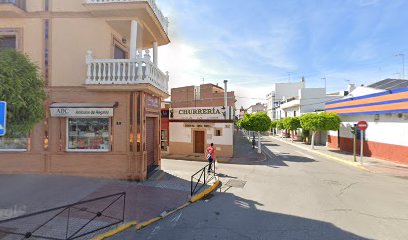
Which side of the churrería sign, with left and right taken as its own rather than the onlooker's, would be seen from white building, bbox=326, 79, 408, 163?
left

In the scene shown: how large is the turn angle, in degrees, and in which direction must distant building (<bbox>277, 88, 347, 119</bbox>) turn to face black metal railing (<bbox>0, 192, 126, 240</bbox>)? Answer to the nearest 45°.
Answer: approximately 45° to its left

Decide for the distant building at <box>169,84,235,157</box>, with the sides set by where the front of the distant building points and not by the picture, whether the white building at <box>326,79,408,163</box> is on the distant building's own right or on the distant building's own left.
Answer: on the distant building's own left

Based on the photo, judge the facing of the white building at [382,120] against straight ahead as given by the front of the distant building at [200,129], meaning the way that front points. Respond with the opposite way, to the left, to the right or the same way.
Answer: to the right

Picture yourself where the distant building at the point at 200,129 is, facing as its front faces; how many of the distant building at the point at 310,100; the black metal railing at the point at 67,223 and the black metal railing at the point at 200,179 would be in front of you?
2

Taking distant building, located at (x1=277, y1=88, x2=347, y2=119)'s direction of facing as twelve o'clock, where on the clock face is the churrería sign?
The churrería sign is roughly at 11 o'clock from the distant building.

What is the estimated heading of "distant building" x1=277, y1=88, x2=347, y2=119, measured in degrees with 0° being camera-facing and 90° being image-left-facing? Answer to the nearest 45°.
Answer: approximately 45°

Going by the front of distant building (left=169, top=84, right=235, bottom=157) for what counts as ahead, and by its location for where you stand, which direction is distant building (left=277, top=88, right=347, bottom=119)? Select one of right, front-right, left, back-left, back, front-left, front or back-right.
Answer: back-left

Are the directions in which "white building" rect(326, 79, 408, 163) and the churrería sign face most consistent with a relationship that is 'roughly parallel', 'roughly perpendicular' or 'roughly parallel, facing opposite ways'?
roughly perpendicular

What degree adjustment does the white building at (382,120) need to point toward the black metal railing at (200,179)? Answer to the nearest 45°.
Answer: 0° — it already faces it

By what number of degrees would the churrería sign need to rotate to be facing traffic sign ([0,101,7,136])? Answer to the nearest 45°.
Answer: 0° — it already faces it

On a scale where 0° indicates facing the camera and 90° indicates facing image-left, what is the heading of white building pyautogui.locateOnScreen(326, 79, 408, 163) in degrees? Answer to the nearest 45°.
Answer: approximately 45°

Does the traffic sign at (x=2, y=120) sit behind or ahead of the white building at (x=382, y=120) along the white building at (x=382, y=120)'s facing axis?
ahead

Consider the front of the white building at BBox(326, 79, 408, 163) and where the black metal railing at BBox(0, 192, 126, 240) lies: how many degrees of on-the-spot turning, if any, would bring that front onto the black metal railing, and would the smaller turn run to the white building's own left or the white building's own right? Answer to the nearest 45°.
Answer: approximately 45° to the white building's own left
